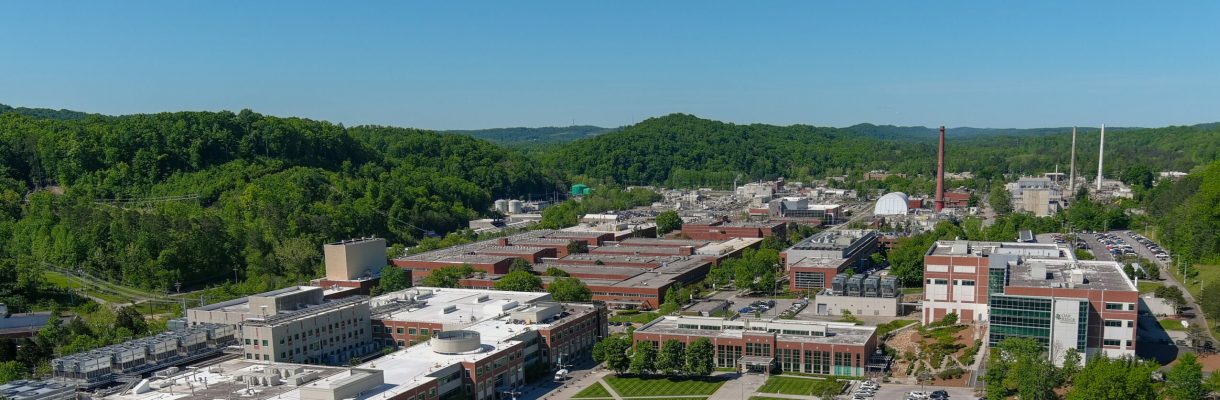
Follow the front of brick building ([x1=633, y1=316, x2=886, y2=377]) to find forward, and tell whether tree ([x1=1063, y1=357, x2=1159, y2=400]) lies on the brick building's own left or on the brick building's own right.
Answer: on the brick building's own left

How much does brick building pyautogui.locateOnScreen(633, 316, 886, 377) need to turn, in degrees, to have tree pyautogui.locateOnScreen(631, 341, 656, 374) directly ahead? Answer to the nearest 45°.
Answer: approximately 90° to its right

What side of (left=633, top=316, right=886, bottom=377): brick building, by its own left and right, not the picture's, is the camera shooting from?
front

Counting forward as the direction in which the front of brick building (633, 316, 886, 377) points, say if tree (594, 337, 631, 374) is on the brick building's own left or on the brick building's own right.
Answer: on the brick building's own right

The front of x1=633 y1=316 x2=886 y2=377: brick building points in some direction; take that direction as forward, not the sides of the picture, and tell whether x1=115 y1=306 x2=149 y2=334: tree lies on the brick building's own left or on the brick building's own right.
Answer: on the brick building's own right

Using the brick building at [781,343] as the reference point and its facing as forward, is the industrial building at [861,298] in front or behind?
behind

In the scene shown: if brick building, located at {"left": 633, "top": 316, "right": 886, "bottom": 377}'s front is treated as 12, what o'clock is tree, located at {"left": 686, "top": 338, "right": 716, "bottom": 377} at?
The tree is roughly at 2 o'clock from the brick building.

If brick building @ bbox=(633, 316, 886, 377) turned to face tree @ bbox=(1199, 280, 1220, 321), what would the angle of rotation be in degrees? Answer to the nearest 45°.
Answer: approximately 90° to its left

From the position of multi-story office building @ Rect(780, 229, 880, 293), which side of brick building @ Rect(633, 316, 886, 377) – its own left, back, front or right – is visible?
back
